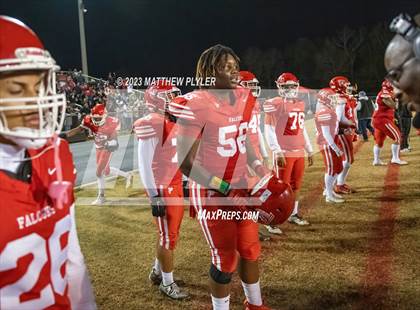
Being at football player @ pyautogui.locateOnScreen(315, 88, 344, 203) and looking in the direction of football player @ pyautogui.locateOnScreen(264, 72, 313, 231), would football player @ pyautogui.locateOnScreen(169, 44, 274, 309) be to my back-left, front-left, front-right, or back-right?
front-left

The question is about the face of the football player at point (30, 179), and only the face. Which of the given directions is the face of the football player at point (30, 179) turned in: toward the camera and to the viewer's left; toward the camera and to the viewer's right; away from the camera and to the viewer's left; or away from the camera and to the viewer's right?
toward the camera and to the viewer's right

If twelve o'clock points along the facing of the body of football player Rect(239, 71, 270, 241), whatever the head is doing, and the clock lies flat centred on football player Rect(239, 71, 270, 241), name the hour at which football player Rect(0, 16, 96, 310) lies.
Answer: football player Rect(0, 16, 96, 310) is roughly at 2 o'clock from football player Rect(239, 71, 270, 241).

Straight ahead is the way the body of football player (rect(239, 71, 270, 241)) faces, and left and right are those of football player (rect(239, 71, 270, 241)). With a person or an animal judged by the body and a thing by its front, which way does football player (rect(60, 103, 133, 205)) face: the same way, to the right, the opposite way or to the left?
to the right

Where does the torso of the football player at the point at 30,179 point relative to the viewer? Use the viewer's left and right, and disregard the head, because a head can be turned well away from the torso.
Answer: facing the viewer and to the right of the viewer

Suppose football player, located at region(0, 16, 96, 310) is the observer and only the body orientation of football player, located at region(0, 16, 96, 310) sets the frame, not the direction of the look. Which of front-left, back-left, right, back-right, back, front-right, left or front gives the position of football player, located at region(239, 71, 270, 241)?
left

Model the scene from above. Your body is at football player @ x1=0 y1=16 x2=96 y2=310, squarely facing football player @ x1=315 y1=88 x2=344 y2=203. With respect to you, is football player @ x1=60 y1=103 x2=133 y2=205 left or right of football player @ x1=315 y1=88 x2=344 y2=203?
left

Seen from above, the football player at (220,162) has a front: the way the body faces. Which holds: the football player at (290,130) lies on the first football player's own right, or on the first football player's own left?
on the first football player's own left
